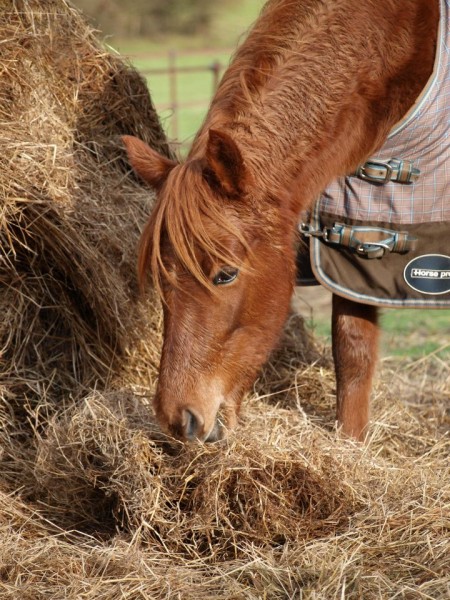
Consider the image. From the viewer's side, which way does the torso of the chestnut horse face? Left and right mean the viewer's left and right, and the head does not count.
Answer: facing the viewer and to the left of the viewer
